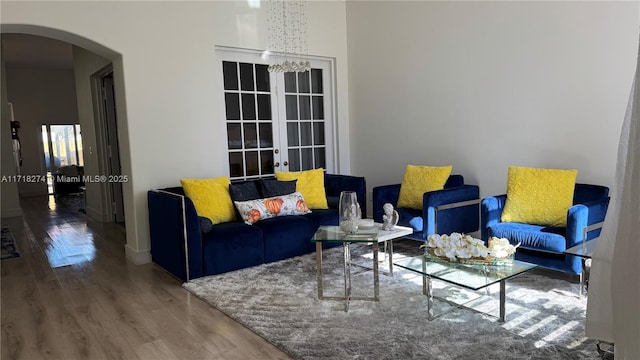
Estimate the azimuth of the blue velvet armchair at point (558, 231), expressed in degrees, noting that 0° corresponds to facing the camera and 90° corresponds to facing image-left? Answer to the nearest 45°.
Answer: approximately 45°

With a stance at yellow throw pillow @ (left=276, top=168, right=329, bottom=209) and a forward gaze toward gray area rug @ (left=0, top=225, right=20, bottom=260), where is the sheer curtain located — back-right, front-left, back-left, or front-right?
back-left

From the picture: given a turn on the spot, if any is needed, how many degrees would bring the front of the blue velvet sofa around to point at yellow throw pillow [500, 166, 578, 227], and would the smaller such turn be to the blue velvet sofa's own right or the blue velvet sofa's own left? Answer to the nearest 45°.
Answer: approximately 45° to the blue velvet sofa's own left

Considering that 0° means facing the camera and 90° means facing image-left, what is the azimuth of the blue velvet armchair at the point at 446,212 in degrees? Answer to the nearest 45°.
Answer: approximately 45°

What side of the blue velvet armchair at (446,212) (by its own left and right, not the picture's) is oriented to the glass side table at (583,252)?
left

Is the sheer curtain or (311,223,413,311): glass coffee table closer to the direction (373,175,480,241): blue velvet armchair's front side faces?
the glass coffee table
